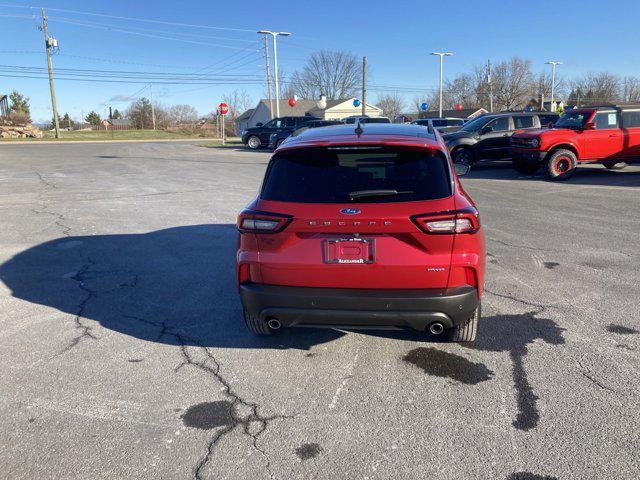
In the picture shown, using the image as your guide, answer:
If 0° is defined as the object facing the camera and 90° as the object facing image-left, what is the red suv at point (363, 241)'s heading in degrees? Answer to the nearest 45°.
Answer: approximately 180°

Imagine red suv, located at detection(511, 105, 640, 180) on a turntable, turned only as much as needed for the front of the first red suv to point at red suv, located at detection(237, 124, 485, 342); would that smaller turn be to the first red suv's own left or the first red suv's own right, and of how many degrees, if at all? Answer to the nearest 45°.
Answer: approximately 45° to the first red suv's own left

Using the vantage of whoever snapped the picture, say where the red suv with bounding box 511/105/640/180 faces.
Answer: facing the viewer and to the left of the viewer

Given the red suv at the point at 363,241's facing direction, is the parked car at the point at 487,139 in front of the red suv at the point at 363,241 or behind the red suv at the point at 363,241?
in front

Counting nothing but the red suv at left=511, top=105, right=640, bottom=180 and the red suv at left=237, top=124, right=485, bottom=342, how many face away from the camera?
1

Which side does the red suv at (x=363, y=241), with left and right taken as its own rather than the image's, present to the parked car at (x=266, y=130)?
front

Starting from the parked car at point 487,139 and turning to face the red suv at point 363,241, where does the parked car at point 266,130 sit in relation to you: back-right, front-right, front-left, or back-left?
back-right

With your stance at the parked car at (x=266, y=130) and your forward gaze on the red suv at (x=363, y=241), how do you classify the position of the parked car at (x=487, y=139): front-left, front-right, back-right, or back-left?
front-left

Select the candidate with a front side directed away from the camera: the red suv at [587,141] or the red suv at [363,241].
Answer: the red suv at [363,241]

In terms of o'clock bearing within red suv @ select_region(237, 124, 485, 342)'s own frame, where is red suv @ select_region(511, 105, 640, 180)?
The red suv @ select_region(511, 105, 640, 180) is roughly at 1 o'clock from the red suv @ select_region(237, 124, 485, 342).
